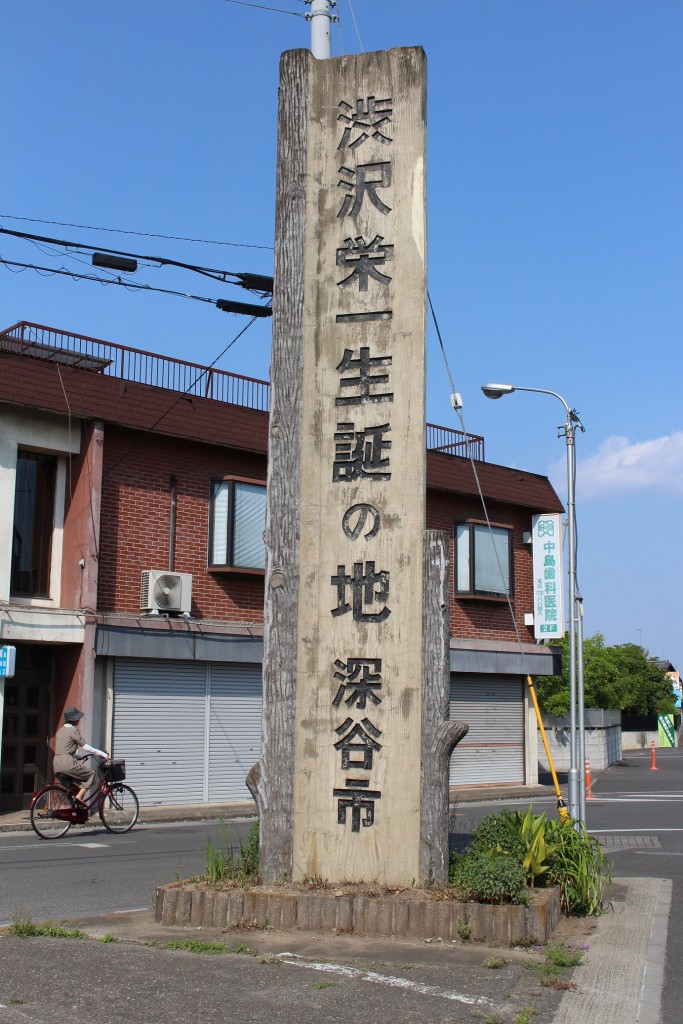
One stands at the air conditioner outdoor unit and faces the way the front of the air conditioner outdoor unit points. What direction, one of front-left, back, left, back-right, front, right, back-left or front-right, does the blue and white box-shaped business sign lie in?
right

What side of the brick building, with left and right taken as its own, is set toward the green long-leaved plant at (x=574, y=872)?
front

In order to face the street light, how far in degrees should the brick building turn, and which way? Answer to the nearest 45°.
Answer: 0° — it already faces it

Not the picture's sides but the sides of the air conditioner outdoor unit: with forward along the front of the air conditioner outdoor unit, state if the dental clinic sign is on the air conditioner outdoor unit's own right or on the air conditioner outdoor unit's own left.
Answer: on the air conditioner outdoor unit's own left

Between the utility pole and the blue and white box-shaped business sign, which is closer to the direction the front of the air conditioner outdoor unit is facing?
the utility pole

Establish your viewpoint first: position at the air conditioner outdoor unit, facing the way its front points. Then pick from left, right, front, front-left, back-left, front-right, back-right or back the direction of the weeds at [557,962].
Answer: front-right

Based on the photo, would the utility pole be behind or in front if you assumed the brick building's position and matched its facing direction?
in front

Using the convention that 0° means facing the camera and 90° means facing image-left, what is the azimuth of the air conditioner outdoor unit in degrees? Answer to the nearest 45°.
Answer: approximately 315°

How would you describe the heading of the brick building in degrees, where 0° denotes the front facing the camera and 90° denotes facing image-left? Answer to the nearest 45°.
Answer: approximately 315°

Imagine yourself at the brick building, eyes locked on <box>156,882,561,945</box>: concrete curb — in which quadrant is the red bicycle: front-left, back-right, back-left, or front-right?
front-right

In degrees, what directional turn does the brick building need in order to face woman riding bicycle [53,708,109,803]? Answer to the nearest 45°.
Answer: approximately 45° to its right

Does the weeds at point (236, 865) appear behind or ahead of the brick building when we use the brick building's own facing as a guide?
ahead

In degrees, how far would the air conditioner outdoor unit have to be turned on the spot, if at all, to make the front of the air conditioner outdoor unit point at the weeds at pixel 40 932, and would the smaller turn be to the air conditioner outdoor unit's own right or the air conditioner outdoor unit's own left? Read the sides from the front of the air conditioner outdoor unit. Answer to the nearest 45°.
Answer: approximately 45° to the air conditioner outdoor unit's own right

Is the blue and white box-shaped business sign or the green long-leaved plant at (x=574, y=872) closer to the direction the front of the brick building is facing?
the green long-leaved plant
